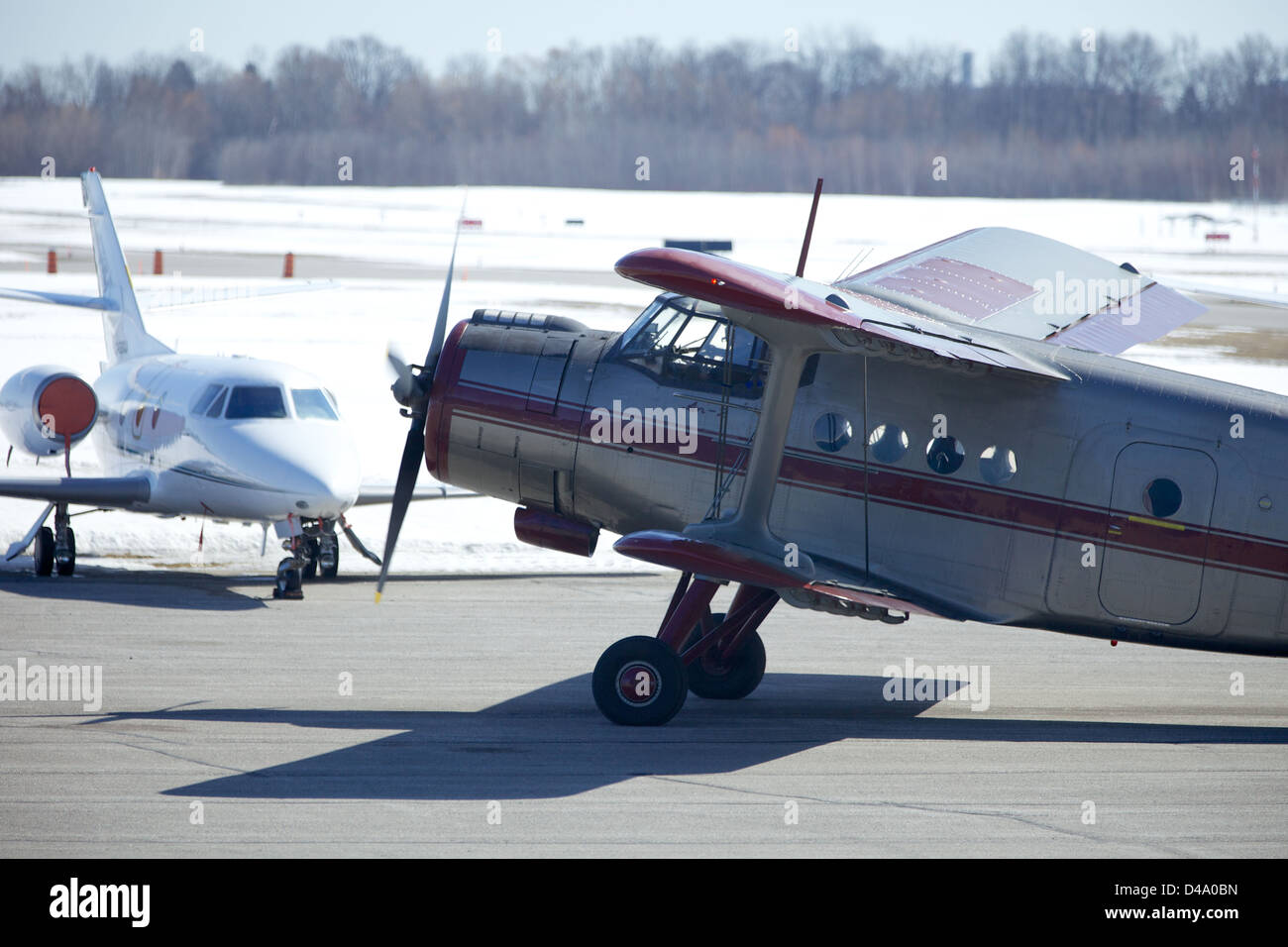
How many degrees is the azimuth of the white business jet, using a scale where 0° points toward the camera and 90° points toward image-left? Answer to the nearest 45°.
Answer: approximately 315°

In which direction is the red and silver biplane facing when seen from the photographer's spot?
facing to the left of the viewer
